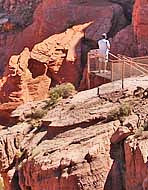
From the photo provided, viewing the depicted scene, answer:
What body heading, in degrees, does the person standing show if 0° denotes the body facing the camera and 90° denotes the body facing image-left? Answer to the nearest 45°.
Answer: approximately 180°

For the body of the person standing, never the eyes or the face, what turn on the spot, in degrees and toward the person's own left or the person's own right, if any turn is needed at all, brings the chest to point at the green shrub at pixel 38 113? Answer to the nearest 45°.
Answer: approximately 135° to the person's own left

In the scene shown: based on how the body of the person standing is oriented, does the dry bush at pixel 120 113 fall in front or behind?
behind

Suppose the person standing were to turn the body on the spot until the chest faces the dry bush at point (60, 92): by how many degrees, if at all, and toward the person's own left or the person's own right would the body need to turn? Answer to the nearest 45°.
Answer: approximately 135° to the person's own left

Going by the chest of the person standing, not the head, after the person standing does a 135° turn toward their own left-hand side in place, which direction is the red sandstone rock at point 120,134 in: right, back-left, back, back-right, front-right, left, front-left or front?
front-left

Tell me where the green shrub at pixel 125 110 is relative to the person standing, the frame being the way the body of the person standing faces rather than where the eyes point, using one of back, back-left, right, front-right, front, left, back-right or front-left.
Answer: back

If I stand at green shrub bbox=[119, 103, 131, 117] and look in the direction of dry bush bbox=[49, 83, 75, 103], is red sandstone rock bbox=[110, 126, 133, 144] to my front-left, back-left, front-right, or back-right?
back-left
